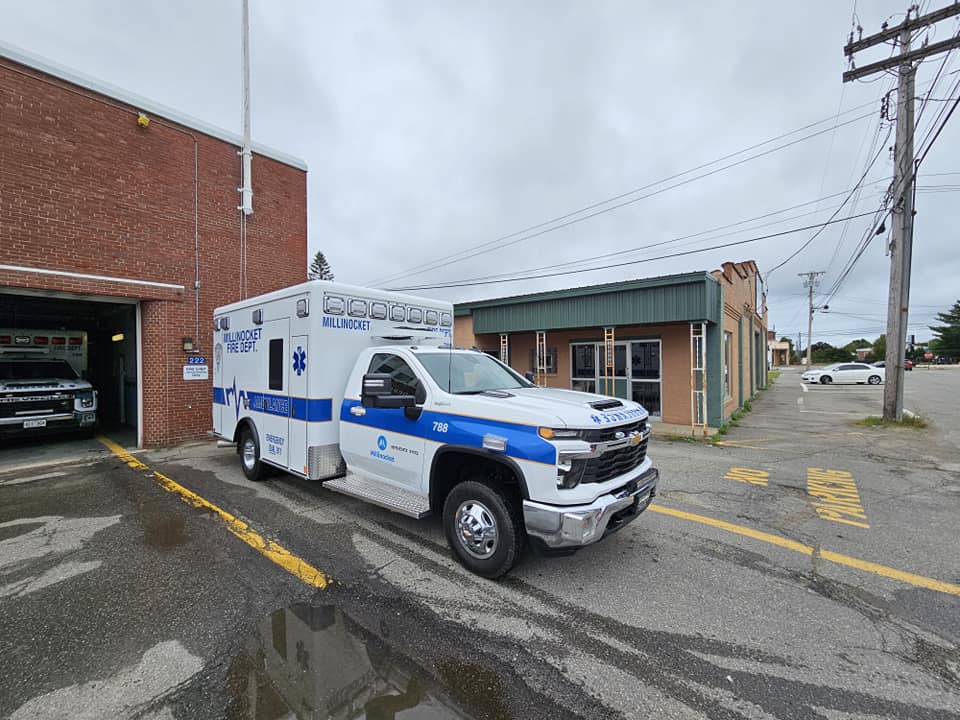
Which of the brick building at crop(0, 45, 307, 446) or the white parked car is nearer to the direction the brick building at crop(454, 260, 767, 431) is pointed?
the brick building

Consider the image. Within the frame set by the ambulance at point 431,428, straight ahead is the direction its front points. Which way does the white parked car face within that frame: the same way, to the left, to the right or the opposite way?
the opposite way

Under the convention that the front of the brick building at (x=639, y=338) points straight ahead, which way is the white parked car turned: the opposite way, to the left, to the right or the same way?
to the right

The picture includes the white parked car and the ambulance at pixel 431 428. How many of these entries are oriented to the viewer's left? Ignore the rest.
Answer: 1

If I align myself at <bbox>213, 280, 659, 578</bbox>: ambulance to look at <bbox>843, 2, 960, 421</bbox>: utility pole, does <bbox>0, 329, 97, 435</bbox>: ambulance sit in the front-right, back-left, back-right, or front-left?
back-left

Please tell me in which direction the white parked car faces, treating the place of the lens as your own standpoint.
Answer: facing to the left of the viewer
